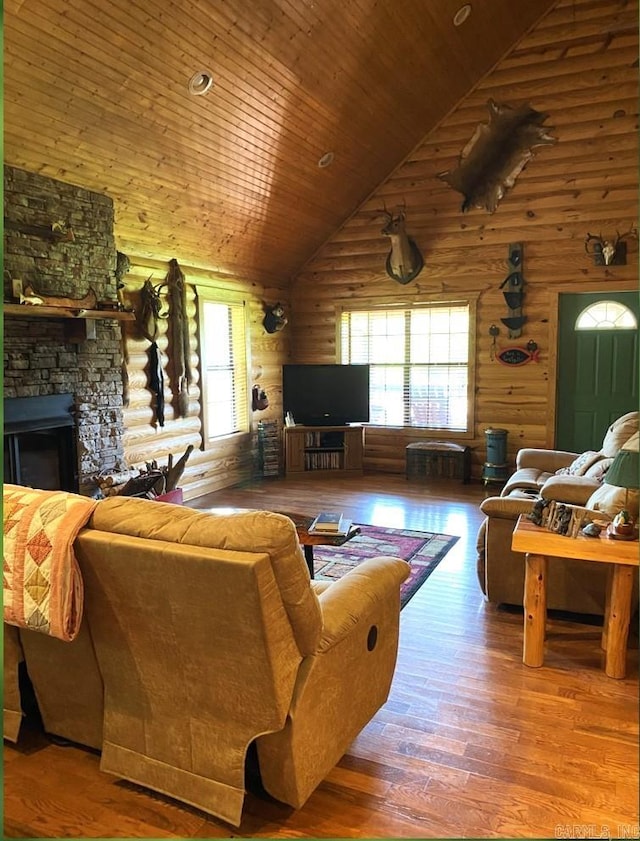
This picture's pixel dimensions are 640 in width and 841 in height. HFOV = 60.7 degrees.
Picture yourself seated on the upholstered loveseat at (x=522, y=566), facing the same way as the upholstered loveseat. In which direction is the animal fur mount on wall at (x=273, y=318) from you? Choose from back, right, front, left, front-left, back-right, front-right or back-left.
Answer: front-right

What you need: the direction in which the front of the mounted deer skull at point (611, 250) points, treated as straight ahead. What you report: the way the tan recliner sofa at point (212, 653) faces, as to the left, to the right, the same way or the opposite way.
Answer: the opposite way

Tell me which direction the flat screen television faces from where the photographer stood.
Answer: facing the viewer

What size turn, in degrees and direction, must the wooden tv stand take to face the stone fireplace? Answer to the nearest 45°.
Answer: approximately 45° to its right

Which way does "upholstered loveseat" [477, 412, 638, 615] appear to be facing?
to the viewer's left

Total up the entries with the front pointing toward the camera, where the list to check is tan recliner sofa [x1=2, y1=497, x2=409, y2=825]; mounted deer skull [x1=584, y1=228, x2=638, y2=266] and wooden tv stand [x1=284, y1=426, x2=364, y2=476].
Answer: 2

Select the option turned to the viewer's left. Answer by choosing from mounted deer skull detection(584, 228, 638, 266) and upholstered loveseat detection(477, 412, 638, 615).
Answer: the upholstered loveseat

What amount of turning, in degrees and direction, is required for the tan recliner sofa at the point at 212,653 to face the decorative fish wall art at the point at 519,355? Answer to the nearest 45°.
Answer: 0° — it already faces it

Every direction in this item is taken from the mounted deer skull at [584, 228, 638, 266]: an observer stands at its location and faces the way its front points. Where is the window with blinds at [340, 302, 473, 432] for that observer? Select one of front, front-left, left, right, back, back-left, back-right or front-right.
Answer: right

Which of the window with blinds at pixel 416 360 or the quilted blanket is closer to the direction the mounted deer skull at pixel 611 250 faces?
the quilted blanket

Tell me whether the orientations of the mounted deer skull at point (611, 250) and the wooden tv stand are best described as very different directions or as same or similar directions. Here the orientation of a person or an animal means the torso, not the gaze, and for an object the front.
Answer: same or similar directions

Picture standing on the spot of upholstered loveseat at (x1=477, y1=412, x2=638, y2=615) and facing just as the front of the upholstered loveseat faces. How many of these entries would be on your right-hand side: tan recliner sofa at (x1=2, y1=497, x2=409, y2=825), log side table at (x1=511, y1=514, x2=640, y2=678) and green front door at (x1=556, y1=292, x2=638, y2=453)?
1

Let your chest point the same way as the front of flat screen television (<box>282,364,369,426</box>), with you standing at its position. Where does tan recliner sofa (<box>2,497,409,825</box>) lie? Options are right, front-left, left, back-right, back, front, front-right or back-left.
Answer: front

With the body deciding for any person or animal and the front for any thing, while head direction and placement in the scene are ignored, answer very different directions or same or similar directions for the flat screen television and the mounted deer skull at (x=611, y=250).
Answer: same or similar directions

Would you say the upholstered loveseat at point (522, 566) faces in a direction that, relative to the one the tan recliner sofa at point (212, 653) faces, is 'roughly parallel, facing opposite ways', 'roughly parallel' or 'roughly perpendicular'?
roughly perpendicular

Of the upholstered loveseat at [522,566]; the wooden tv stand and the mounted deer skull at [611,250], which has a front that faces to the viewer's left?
the upholstered loveseat

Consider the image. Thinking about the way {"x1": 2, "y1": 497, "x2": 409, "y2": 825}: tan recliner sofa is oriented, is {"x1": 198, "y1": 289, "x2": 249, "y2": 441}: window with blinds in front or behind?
in front

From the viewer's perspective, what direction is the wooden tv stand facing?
toward the camera

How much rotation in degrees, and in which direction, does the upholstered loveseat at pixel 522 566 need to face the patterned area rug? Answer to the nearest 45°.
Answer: approximately 45° to its right

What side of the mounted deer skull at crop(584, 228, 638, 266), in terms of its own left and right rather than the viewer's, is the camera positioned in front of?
front

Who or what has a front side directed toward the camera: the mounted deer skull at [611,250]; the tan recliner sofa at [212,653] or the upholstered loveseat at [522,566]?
the mounted deer skull
